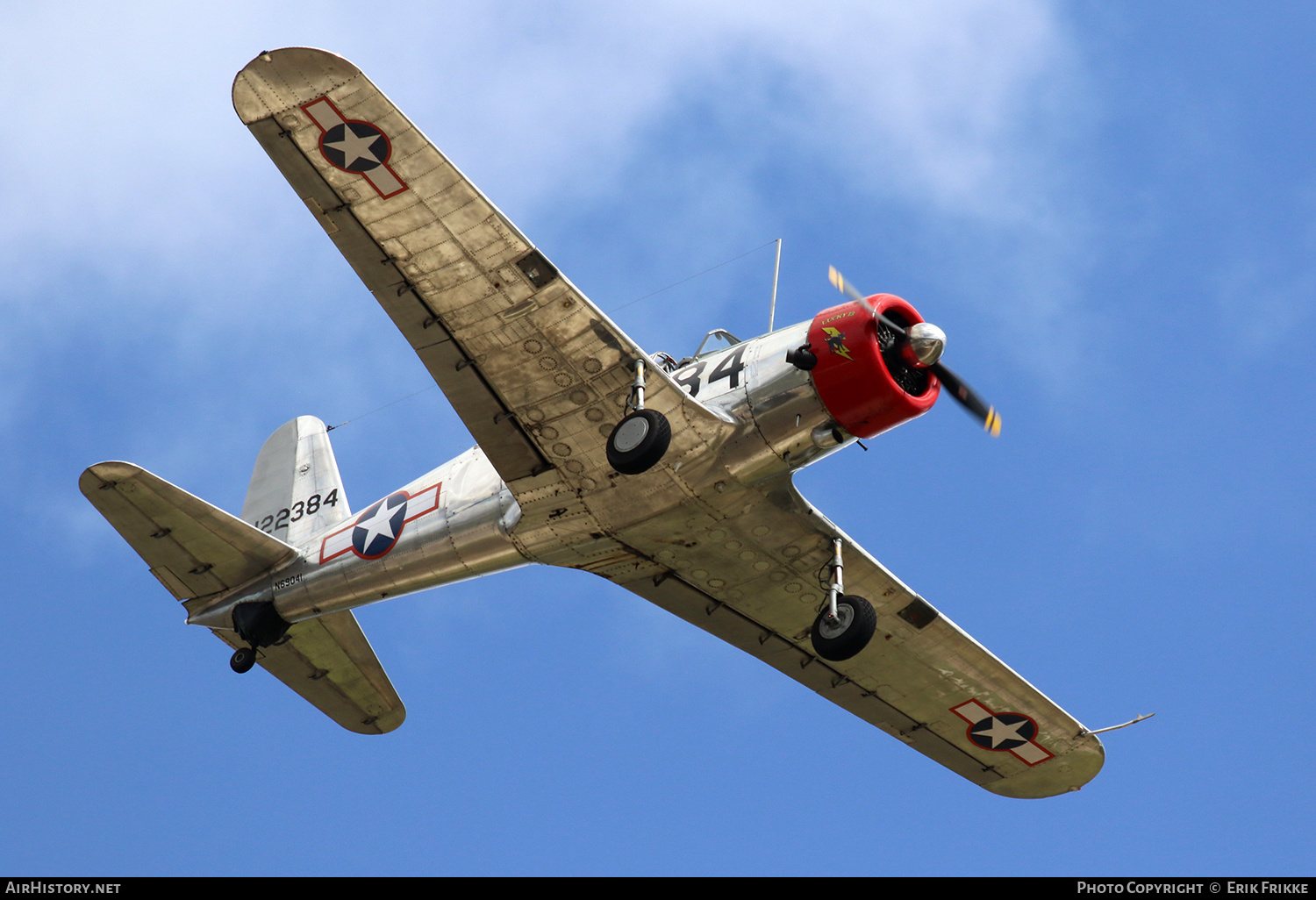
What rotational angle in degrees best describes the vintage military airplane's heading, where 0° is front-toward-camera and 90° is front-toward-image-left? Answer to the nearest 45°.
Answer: approximately 315°
